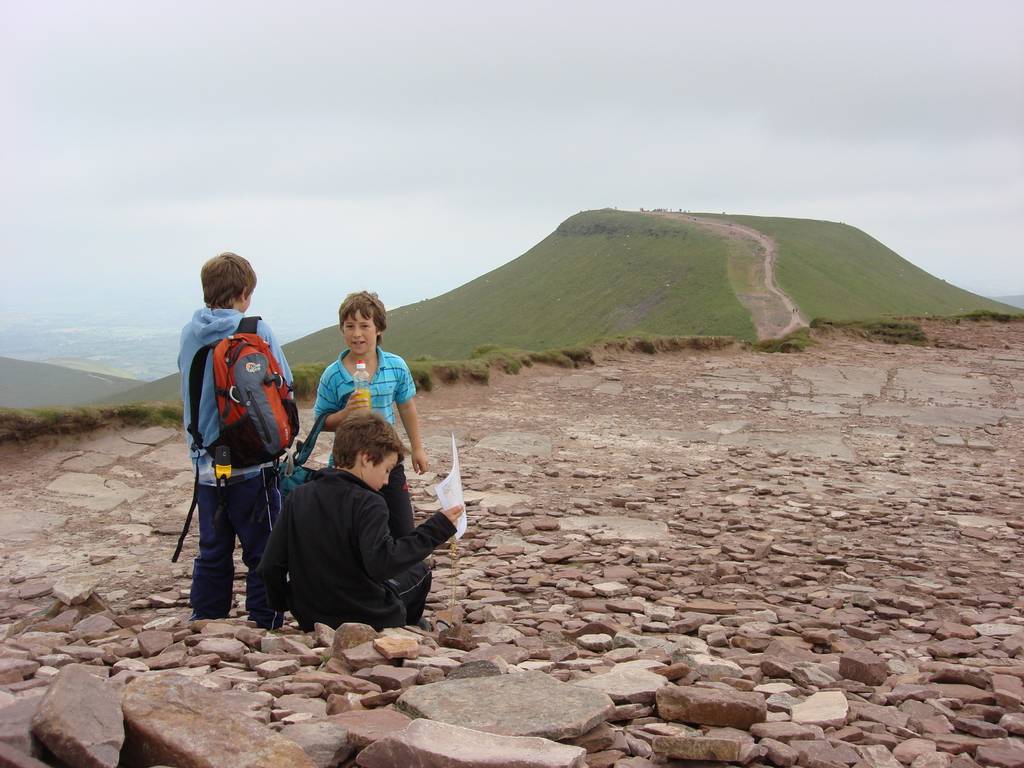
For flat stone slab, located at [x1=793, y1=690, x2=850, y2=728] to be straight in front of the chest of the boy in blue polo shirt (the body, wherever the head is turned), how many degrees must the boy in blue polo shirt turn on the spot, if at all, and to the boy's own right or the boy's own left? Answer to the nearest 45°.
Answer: approximately 45° to the boy's own left

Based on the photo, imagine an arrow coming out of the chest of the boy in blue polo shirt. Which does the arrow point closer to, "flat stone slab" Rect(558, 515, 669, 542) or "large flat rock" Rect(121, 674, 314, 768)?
the large flat rock

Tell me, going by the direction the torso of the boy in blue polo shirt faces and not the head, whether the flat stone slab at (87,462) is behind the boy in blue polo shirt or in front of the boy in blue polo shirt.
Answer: behind

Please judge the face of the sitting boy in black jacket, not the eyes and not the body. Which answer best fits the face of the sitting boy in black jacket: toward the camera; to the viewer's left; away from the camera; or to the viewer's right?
to the viewer's right

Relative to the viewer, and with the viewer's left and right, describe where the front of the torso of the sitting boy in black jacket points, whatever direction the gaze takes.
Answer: facing away from the viewer and to the right of the viewer

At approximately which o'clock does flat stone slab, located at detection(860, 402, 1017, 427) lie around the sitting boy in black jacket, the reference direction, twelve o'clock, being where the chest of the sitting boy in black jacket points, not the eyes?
The flat stone slab is roughly at 12 o'clock from the sitting boy in black jacket.

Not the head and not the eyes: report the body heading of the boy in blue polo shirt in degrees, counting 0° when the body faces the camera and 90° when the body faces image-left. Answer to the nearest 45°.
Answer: approximately 0°

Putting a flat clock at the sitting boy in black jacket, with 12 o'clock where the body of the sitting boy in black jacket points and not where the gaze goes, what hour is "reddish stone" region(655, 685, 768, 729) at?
The reddish stone is roughly at 3 o'clock from the sitting boy in black jacket.

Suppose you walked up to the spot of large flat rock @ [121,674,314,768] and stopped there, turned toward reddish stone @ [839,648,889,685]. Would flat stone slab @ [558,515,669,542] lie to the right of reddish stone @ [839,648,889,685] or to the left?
left

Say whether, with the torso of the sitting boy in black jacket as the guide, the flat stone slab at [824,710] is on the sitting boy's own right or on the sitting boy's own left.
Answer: on the sitting boy's own right

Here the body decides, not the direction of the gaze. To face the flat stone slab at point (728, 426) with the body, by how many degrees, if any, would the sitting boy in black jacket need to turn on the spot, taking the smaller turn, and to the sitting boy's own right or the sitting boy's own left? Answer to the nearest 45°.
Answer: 0° — they already face it

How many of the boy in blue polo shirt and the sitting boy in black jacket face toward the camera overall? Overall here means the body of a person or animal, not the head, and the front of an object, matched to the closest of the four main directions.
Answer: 1
